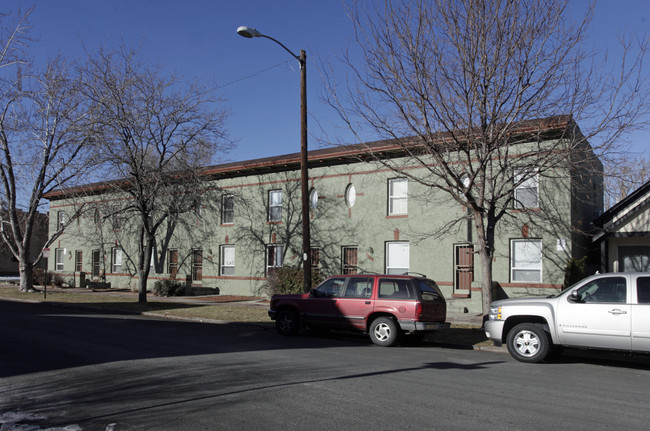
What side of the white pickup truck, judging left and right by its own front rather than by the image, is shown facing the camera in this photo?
left

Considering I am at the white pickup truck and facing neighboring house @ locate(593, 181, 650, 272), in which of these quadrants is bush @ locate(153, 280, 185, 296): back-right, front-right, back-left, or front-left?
front-left

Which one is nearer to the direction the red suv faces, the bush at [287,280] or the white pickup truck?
the bush

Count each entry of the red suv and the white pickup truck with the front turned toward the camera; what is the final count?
0

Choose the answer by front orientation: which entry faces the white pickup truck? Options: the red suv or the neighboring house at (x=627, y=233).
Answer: the neighboring house

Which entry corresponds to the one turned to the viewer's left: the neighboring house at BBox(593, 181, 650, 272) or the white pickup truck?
the white pickup truck

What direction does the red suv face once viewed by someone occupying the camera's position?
facing away from the viewer and to the left of the viewer

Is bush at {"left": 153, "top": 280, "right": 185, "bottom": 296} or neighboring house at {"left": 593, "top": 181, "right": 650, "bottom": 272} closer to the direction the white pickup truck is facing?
the bush

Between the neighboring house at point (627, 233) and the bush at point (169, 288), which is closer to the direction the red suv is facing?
the bush

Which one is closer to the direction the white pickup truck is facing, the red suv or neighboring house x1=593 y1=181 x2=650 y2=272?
the red suv

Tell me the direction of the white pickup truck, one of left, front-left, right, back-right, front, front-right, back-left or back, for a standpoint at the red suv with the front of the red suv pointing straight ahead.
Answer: back

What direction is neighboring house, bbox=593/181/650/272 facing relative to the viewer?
toward the camera

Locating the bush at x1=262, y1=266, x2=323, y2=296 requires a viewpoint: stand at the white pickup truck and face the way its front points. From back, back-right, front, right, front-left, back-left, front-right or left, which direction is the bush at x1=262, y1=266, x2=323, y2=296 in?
front-right

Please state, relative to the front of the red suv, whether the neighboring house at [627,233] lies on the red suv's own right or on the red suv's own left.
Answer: on the red suv's own right

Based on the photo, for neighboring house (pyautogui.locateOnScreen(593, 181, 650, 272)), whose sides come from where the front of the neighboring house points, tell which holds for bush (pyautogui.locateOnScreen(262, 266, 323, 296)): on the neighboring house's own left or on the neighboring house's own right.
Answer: on the neighboring house's own right

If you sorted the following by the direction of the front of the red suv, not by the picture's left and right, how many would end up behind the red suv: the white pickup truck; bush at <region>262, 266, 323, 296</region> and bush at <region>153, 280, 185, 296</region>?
1

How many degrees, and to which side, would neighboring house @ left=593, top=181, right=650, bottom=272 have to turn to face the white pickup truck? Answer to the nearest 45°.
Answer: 0° — it already faces it
